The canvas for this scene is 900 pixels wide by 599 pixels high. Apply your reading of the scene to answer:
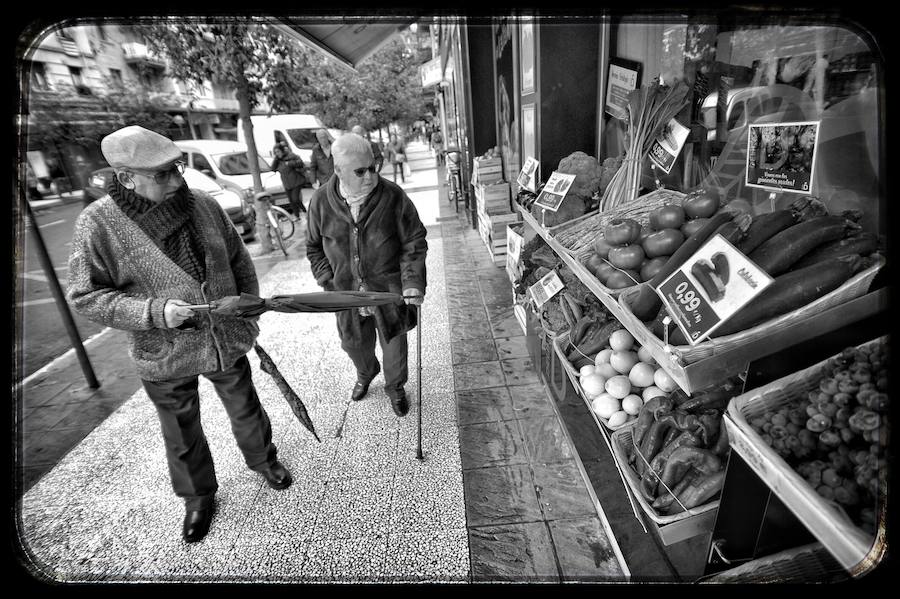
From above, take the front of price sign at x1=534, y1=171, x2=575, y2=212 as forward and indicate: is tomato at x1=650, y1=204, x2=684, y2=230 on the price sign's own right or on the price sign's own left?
on the price sign's own left

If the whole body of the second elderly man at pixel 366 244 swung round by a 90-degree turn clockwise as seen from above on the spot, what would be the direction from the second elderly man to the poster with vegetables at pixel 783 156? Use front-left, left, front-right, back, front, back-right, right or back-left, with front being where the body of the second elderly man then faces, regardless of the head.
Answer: back-left

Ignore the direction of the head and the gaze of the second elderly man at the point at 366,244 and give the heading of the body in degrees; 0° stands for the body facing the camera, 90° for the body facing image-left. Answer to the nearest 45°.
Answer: approximately 0°

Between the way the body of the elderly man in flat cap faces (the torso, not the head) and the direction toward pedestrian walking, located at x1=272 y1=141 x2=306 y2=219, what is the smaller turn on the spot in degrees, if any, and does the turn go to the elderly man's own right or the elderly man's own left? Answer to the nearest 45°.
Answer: approximately 135° to the elderly man's own left

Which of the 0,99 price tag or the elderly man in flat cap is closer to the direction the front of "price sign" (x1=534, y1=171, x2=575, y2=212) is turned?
the elderly man in flat cap

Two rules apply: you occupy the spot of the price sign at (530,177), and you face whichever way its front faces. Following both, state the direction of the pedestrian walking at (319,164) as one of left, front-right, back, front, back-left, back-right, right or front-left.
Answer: right

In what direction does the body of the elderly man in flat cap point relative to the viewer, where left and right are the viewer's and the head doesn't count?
facing the viewer and to the right of the viewer

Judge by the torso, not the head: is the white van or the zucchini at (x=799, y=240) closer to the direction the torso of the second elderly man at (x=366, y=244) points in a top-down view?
the zucchini
